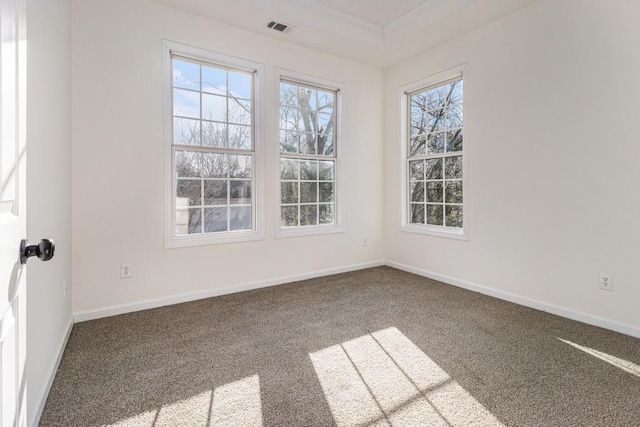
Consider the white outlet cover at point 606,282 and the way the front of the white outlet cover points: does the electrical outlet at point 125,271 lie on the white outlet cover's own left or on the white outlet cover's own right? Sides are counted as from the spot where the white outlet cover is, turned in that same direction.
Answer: on the white outlet cover's own right

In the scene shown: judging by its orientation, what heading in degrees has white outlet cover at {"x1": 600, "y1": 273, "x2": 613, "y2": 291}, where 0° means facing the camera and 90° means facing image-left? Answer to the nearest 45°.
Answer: approximately 0°

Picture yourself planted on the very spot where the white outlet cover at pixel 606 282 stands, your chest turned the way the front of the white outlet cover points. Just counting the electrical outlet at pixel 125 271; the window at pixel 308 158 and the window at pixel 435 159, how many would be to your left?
0

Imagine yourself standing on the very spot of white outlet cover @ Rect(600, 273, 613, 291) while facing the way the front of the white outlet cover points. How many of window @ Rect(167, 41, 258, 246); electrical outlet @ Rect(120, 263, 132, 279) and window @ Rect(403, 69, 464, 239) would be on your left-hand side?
0

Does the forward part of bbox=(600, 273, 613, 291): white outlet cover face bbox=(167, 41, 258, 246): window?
no

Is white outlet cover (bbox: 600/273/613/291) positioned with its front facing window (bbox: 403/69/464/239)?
no

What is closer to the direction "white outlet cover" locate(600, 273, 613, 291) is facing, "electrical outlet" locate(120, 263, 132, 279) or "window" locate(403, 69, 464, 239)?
the electrical outlet

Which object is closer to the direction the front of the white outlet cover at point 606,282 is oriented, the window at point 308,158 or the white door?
the white door

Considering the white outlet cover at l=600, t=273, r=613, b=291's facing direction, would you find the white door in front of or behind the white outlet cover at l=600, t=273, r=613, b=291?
in front

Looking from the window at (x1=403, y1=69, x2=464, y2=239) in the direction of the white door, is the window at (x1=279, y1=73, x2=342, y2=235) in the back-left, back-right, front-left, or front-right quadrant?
front-right

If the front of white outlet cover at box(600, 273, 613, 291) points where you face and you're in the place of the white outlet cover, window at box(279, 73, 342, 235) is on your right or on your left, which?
on your right

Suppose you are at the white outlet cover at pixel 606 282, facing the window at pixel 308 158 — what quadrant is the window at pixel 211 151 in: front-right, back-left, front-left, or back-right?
front-left

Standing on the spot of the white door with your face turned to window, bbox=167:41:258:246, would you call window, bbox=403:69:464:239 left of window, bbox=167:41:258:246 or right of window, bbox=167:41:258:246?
right

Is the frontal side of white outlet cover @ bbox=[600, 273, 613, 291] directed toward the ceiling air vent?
no
